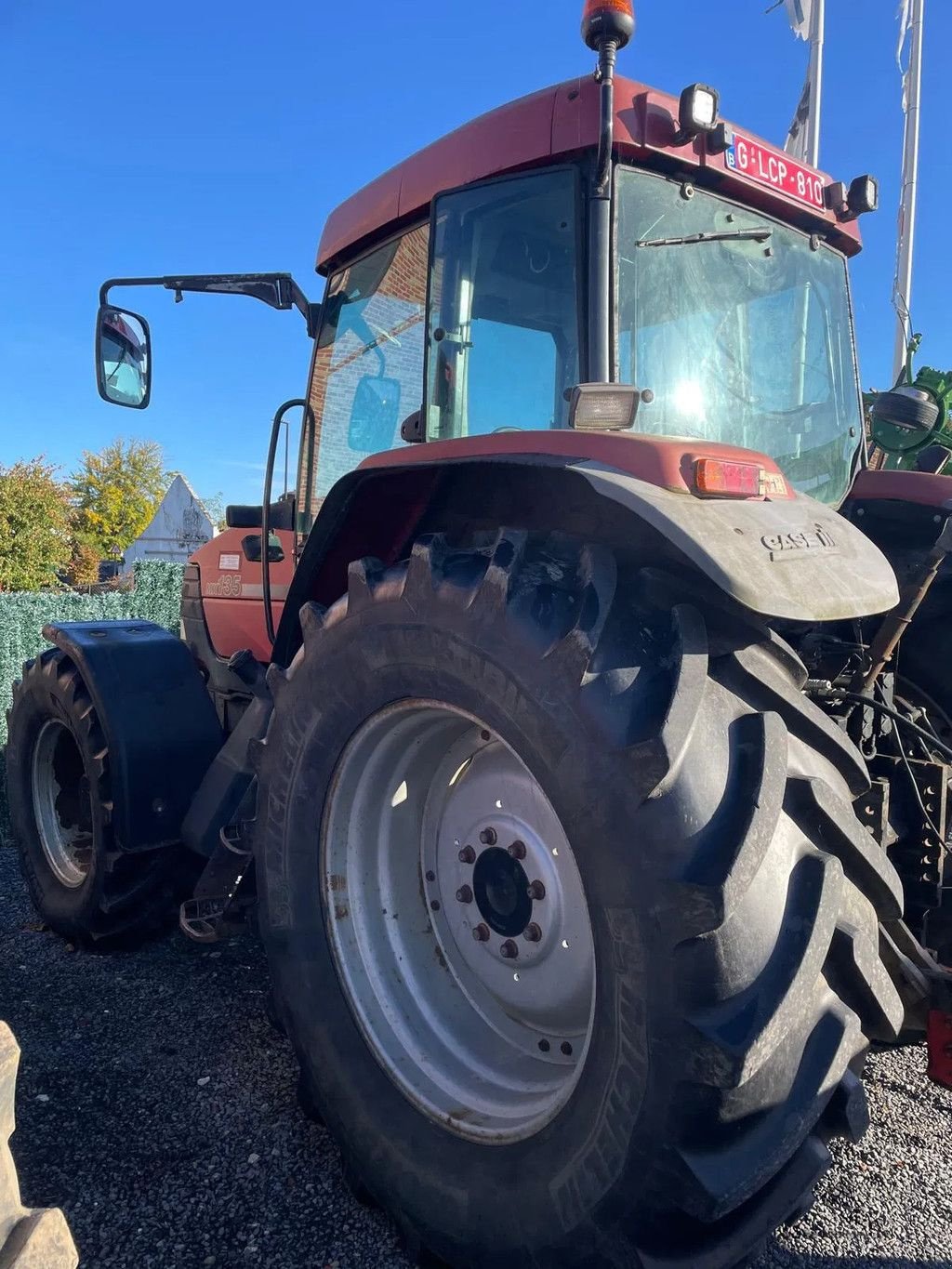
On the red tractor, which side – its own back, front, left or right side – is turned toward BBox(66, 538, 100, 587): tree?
front

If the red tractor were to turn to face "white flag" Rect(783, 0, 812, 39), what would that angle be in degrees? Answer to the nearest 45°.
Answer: approximately 45° to its right

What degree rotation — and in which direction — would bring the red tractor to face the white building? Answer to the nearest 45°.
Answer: approximately 45° to its right

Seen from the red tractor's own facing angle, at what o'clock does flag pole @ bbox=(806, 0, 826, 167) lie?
The flag pole is roughly at 2 o'clock from the red tractor.

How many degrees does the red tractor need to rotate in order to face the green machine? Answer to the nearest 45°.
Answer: approximately 90° to its right

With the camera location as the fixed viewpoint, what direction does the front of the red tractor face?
facing away from the viewer and to the left of the viewer

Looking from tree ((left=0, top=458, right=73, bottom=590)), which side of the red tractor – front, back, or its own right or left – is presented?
front

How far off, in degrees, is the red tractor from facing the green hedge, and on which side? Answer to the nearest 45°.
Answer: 0° — it already faces it

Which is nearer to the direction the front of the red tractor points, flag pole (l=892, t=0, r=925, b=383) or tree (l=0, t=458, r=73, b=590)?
the tree

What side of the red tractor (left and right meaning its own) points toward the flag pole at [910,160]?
right
